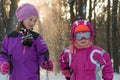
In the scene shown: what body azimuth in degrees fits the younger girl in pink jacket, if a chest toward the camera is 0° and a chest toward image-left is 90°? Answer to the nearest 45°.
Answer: approximately 0°

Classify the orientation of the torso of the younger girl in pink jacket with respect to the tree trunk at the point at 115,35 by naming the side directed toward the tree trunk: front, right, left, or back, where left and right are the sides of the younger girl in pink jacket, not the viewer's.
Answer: back

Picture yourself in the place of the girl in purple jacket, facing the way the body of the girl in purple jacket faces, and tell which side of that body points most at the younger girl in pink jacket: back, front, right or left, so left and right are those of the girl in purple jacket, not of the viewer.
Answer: left

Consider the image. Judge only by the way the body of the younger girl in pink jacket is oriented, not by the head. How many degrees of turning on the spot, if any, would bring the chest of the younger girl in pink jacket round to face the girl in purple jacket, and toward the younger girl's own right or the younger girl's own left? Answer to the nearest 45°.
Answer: approximately 90° to the younger girl's own right

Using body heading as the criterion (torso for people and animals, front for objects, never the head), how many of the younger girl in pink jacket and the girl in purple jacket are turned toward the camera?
2

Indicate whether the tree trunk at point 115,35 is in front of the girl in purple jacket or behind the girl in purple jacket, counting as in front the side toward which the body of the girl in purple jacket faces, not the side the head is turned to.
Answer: behind

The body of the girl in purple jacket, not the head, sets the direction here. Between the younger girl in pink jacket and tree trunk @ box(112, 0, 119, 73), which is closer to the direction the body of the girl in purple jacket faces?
the younger girl in pink jacket

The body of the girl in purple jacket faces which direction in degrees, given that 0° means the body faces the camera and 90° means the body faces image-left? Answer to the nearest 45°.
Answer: approximately 0°

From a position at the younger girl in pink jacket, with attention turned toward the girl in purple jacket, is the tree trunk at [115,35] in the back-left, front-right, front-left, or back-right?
back-right
